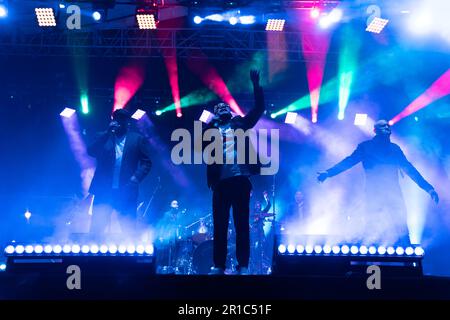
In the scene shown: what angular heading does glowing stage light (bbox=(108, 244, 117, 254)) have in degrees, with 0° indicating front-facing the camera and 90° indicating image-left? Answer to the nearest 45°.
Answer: approximately 0°

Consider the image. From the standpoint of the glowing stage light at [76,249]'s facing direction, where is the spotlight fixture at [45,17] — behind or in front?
behind

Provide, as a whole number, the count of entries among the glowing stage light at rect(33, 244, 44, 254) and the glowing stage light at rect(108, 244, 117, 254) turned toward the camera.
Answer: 2

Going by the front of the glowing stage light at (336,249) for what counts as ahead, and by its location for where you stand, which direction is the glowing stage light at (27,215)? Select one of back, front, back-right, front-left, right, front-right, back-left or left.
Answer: back-right

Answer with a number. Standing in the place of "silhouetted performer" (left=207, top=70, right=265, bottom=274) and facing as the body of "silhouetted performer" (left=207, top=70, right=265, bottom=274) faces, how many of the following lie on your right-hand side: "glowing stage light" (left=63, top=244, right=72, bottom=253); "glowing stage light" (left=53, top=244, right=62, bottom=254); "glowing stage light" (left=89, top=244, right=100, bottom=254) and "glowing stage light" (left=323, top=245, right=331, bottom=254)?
3

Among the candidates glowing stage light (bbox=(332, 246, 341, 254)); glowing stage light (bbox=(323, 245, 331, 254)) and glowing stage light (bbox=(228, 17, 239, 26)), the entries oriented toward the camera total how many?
3
